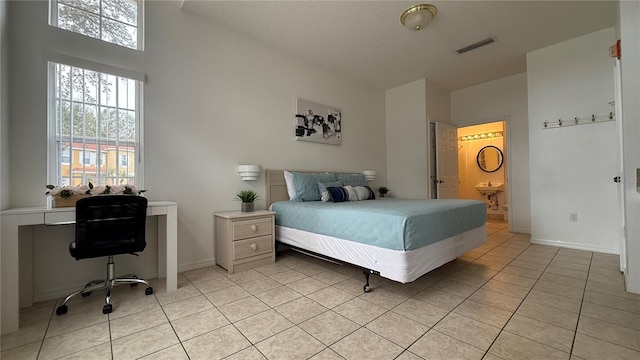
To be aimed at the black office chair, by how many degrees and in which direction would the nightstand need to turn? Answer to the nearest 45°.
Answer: approximately 90° to its right

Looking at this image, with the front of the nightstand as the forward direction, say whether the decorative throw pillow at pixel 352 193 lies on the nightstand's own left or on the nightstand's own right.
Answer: on the nightstand's own left

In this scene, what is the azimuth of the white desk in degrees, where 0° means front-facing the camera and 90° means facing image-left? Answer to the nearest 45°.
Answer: approximately 315°

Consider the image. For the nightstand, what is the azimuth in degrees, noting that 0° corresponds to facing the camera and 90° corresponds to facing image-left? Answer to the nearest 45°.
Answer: approximately 315°

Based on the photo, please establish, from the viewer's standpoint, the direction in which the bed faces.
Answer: facing the viewer and to the right of the viewer

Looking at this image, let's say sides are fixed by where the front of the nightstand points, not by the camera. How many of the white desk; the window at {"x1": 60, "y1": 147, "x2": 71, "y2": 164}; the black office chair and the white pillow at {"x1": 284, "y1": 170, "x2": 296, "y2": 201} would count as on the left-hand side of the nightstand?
1

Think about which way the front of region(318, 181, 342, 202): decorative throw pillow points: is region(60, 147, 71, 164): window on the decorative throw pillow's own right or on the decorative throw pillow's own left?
on the decorative throw pillow's own right

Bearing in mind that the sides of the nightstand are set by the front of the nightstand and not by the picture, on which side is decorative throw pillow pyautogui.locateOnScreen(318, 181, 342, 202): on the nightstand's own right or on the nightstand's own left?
on the nightstand's own left

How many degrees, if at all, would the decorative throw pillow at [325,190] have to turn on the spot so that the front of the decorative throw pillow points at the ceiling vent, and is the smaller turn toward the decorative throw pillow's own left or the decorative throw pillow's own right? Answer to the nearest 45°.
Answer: approximately 45° to the decorative throw pillow's own left
